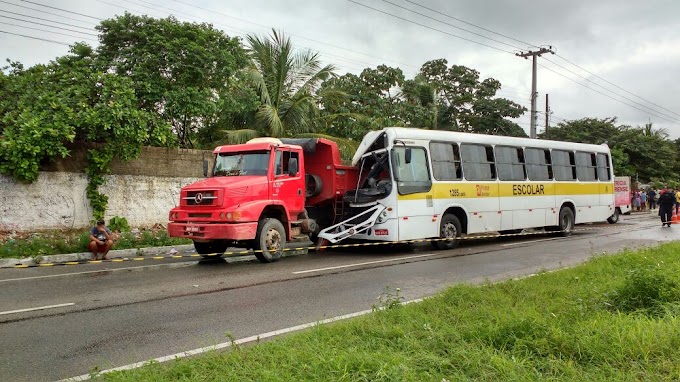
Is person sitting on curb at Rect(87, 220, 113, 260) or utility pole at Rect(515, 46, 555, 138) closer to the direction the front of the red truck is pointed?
the person sitting on curb

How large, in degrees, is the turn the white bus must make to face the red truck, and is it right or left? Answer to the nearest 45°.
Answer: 0° — it already faces it

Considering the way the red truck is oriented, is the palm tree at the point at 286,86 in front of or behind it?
behind

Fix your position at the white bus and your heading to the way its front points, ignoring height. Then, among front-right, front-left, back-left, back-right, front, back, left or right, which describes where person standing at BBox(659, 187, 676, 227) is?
back

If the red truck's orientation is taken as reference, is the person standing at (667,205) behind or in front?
behind

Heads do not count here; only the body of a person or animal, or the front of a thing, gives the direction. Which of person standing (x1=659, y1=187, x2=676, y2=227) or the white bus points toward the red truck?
the white bus

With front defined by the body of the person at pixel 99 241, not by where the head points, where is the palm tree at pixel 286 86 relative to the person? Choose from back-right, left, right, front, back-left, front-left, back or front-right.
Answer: back-left
